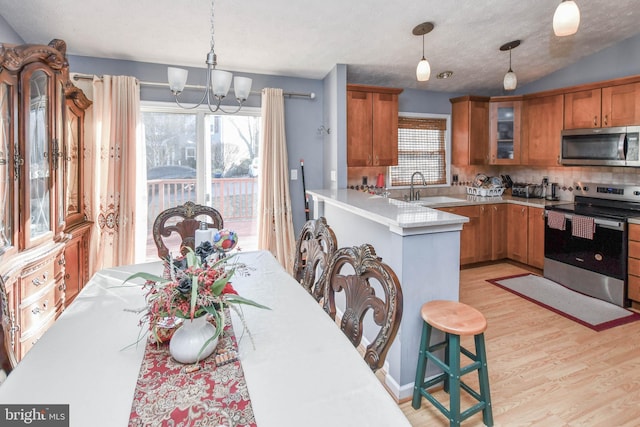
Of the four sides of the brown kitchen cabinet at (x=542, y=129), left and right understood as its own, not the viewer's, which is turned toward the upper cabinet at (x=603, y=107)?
left

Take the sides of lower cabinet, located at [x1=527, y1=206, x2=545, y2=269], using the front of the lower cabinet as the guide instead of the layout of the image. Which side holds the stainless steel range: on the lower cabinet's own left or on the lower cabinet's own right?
on the lower cabinet's own left
